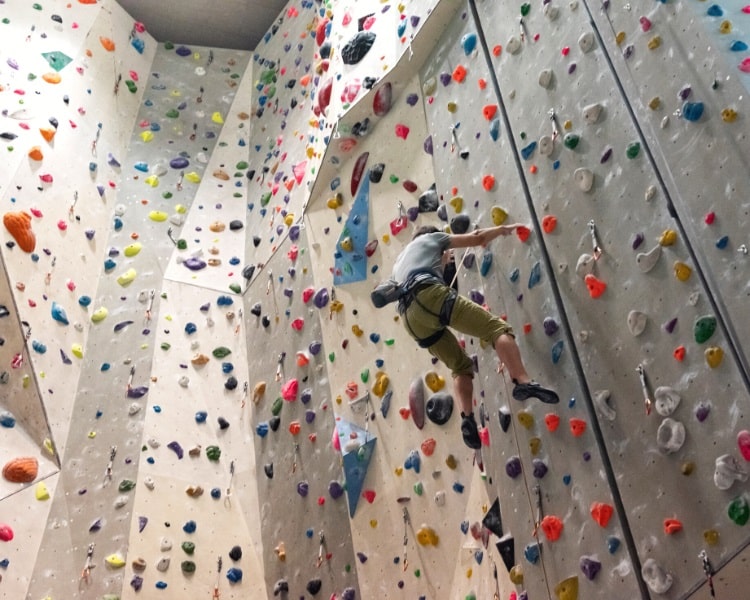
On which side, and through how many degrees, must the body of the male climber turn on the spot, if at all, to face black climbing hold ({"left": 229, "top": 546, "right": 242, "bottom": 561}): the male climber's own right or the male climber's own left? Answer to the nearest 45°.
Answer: approximately 90° to the male climber's own left

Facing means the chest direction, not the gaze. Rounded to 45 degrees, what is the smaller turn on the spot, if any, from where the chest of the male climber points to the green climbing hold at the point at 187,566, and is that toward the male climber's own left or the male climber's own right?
approximately 90° to the male climber's own left

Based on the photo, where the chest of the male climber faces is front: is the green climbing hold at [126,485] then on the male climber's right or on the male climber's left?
on the male climber's left

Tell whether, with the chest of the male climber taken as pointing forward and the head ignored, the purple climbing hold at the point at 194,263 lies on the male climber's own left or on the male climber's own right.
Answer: on the male climber's own left

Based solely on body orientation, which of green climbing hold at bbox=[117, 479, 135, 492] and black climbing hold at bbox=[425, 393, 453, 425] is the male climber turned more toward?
the black climbing hold

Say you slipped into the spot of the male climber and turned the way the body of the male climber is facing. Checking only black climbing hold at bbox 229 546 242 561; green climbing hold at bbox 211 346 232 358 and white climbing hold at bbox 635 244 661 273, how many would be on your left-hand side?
2

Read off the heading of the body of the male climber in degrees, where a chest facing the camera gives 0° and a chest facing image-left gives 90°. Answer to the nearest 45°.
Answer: approximately 225°
